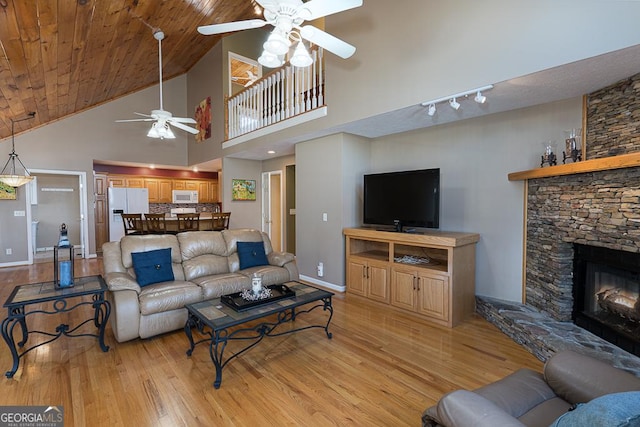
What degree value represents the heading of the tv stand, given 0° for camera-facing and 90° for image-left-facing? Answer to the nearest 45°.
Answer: approximately 45°

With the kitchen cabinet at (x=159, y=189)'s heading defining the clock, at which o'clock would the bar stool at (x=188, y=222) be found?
The bar stool is roughly at 12 o'clock from the kitchen cabinet.

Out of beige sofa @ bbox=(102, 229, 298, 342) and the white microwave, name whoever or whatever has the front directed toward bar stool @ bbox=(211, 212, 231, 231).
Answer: the white microwave

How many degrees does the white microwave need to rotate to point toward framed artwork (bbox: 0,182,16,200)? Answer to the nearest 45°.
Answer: approximately 45° to its right

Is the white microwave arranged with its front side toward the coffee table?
yes

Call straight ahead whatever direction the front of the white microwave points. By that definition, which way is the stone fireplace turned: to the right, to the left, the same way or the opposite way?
to the right

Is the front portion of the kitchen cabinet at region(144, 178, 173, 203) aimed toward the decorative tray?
yes

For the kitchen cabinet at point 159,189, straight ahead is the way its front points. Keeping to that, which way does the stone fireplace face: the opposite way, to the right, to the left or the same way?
to the right

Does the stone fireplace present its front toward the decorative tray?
yes

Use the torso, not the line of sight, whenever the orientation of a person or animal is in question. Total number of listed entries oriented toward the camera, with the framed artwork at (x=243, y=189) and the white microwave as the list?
2

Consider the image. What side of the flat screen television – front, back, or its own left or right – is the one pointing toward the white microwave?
right
